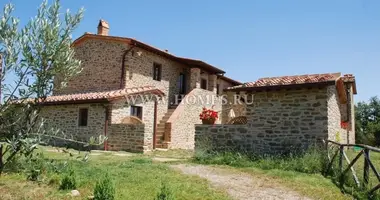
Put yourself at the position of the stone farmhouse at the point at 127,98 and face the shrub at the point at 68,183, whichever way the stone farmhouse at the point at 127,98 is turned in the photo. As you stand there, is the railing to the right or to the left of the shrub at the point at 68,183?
left

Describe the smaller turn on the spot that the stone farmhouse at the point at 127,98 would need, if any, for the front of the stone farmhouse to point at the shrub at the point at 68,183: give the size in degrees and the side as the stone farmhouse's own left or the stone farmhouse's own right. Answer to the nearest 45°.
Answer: approximately 45° to the stone farmhouse's own right

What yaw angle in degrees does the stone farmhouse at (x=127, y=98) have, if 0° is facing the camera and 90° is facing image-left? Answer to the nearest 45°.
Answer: approximately 315°

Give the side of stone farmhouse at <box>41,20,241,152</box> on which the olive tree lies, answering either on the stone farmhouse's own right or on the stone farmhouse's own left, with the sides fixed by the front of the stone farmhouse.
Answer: on the stone farmhouse's own right
